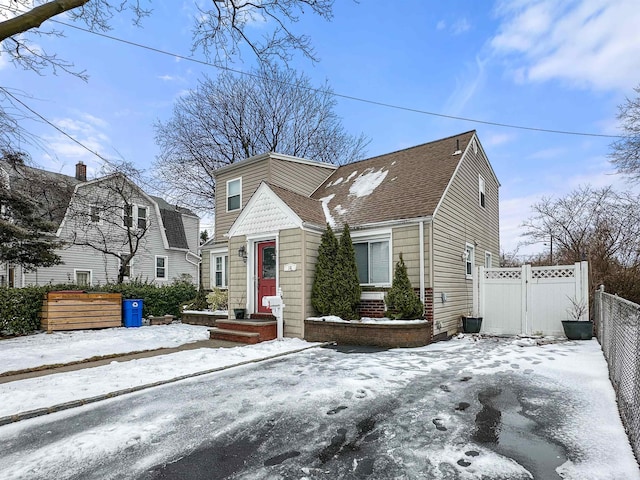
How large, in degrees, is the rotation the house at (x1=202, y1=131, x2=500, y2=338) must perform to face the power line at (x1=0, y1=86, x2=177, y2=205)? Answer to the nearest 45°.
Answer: approximately 45° to its right

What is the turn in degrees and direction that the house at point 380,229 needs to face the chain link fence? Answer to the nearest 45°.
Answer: approximately 45° to its left

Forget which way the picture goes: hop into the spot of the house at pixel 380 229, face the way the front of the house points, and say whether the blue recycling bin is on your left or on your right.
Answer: on your right

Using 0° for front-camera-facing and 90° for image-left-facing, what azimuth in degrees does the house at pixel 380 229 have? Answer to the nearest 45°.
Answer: approximately 45°

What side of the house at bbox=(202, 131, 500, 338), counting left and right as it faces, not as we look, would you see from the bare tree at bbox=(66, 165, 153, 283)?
right

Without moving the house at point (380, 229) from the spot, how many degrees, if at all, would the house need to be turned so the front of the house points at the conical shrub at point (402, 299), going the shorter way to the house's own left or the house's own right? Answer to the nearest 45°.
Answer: approximately 45° to the house's own left
